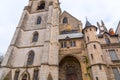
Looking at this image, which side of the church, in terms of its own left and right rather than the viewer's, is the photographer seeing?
front
